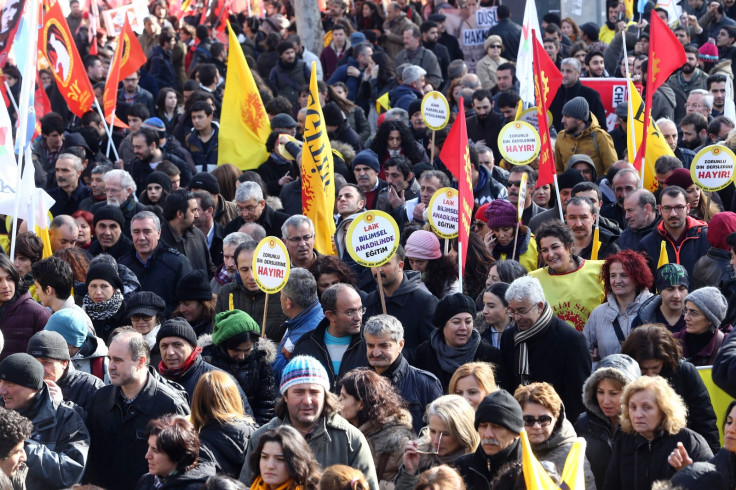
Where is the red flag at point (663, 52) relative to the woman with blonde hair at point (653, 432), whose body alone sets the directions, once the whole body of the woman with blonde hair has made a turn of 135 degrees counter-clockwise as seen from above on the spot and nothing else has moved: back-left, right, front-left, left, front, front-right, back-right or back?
left

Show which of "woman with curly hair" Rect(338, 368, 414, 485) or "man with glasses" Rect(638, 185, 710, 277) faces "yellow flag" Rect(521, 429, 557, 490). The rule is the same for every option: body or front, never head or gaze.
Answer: the man with glasses

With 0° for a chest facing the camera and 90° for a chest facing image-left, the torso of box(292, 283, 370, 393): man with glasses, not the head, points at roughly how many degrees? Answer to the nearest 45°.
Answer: approximately 315°

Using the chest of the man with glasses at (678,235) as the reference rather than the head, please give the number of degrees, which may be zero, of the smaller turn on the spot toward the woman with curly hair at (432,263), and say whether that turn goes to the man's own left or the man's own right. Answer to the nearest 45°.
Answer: approximately 90° to the man's own right

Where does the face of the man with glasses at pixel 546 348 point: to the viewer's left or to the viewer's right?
to the viewer's left

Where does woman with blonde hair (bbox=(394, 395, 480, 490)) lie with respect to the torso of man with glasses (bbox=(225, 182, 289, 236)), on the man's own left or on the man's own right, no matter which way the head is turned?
on the man's own left
